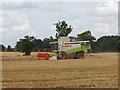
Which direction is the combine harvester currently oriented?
to the viewer's left
